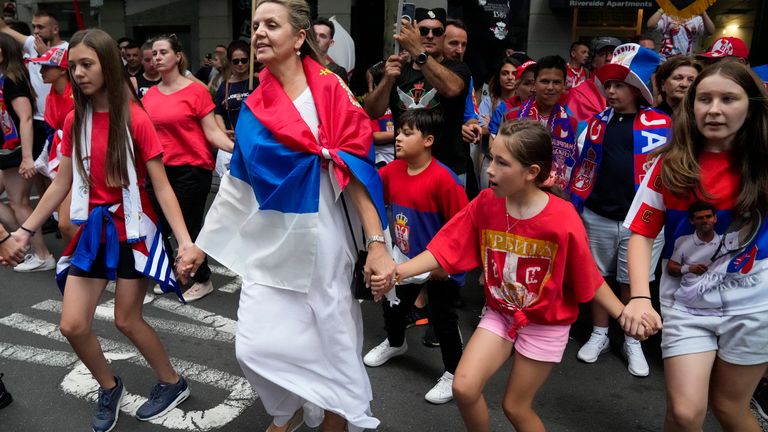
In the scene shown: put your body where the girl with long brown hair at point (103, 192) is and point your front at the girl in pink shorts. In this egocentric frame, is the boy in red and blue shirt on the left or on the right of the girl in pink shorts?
left

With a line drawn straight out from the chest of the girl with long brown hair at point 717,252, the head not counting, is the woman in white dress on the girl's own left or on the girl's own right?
on the girl's own right

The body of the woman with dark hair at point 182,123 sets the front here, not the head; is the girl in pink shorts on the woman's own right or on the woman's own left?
on the woman's own left

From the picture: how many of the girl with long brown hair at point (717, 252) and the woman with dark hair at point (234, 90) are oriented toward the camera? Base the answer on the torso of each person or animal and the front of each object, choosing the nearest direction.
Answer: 2

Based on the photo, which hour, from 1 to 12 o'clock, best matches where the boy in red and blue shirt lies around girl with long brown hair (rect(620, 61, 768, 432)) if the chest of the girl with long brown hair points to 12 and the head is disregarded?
The boy in red and blue shirt is roughly at 4 o'clock from the girl with long brown hair.

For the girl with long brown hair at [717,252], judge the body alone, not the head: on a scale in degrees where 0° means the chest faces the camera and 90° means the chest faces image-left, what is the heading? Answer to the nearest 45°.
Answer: approximately 0°

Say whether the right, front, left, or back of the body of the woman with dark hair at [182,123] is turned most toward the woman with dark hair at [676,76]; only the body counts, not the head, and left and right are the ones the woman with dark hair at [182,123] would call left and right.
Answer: left

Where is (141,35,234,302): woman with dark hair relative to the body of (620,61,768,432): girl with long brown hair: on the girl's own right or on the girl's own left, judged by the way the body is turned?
on the girl's own right
